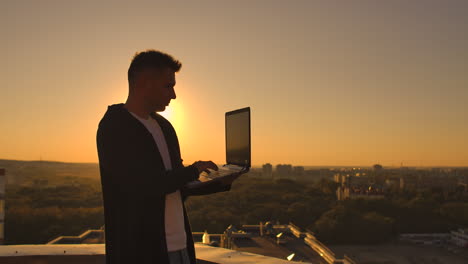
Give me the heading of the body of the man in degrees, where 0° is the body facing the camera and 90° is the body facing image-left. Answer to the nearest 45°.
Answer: approximately 315°

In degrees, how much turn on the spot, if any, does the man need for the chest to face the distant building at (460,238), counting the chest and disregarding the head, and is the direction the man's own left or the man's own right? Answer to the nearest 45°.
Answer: approximately 90° to the man's own left
